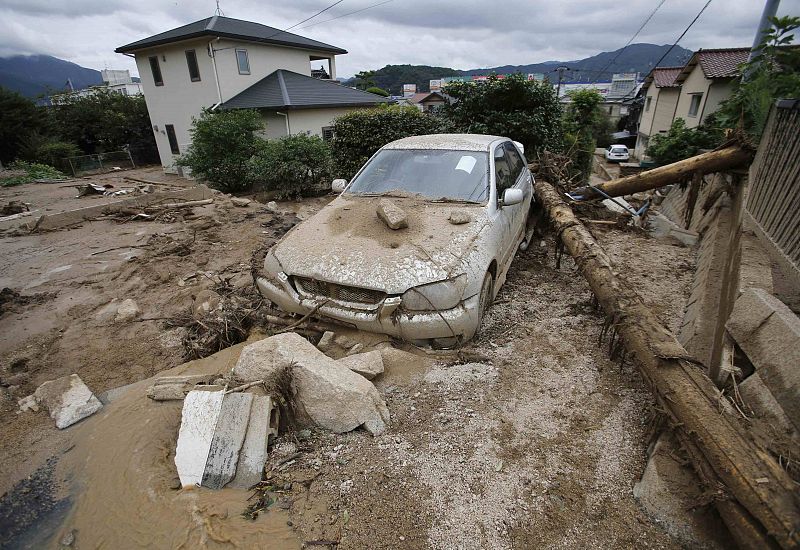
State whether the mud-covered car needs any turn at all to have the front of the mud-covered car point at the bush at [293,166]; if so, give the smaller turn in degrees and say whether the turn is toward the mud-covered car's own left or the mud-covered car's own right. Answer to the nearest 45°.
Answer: approximately 135° to the mud-covered car's own right

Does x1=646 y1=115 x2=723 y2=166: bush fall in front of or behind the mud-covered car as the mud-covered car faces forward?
behind

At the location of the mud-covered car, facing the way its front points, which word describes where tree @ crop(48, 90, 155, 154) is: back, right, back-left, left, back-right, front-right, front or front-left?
right

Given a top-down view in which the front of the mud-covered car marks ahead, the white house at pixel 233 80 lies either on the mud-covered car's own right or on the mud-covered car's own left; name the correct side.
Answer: on the mud-covered car's own right

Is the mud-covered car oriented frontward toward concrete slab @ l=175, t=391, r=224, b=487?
yes

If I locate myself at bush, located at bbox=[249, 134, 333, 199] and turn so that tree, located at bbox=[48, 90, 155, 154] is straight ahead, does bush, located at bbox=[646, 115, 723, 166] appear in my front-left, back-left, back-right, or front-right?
back-right

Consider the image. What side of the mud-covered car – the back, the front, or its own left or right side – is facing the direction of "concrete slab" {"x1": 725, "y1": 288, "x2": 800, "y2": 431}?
left

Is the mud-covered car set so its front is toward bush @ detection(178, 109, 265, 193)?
no

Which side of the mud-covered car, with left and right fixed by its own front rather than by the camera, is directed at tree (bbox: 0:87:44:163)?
right

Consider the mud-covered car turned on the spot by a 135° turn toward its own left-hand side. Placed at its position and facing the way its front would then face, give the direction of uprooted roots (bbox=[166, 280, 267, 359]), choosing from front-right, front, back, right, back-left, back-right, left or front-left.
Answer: back

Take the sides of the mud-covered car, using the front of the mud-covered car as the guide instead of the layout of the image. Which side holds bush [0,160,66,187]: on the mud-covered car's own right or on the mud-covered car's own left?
on the mud-covered car's own right

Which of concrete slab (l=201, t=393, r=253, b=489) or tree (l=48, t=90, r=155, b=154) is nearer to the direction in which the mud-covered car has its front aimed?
the concrete slab

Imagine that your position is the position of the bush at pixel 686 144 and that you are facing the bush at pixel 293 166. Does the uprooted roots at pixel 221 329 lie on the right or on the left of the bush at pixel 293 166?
left

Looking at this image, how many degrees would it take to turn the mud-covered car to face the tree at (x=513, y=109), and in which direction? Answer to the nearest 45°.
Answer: approximately 135° to its right

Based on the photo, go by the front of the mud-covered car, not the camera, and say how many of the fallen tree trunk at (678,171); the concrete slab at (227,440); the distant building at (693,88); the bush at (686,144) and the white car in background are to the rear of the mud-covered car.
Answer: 4

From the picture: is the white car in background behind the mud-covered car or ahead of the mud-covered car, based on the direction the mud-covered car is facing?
behind

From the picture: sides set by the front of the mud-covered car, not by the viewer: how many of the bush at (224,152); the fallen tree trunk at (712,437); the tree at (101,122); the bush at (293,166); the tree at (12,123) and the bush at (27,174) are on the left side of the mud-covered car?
1

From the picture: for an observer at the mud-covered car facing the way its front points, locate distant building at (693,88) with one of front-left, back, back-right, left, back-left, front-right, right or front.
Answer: back

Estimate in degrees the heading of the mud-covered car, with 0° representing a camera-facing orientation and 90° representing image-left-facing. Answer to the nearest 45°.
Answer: approximately 45°

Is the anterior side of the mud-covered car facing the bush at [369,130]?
no

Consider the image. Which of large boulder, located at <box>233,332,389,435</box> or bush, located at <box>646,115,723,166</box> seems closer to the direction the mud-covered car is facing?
the large boulder
